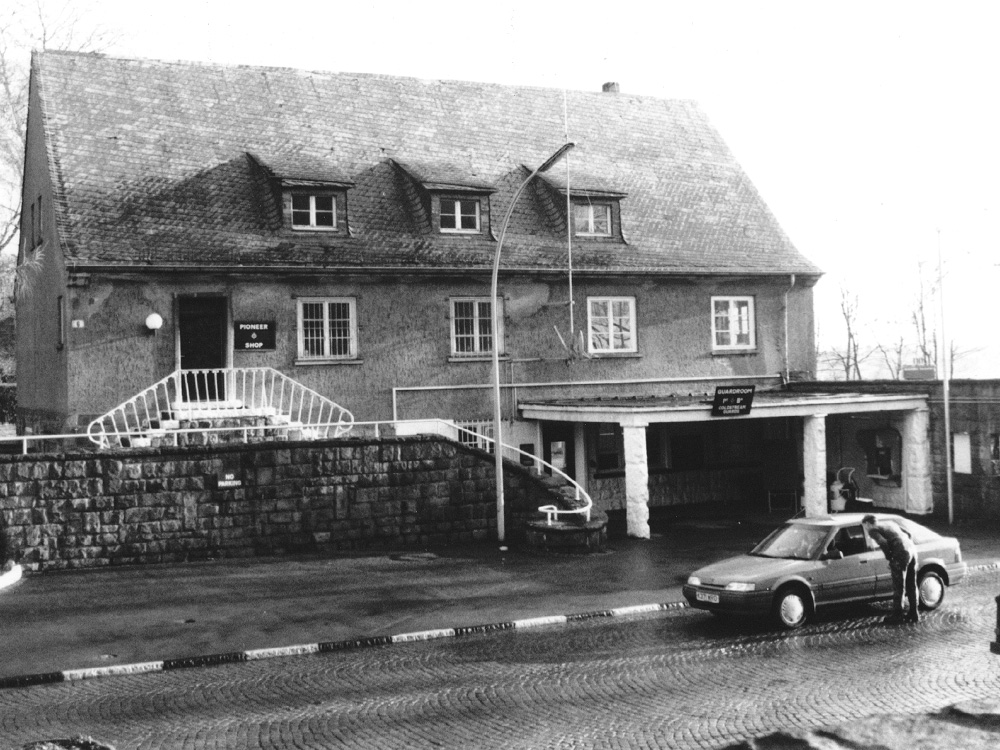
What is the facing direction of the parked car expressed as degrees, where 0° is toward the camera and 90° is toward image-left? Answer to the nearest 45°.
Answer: approximately 45°

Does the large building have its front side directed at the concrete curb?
yes

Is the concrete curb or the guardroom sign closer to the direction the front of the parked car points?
the concrete curb

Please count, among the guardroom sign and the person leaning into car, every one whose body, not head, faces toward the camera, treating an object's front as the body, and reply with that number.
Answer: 1

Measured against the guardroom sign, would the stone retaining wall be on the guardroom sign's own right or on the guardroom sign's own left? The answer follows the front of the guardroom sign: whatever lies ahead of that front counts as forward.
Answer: on the guardroom sign's own right

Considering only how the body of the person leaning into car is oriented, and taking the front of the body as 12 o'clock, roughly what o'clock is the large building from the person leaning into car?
The large building is roughly at 12 o'clock from the person leaning into car.

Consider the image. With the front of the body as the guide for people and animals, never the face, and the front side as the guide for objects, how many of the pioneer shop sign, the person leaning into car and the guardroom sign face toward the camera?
2

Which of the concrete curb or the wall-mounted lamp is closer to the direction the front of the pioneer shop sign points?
the concrete curb

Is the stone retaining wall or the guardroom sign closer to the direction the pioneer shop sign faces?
the stone retaining wall

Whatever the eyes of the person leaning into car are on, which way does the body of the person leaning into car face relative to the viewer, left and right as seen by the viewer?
facing away from the viewer and to the left of the viewer

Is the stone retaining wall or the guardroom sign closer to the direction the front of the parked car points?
the stone retaining wall
